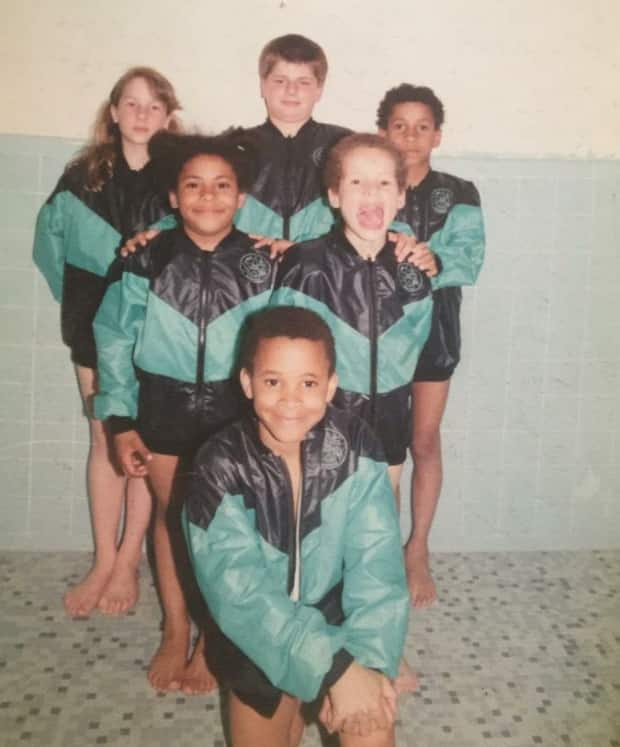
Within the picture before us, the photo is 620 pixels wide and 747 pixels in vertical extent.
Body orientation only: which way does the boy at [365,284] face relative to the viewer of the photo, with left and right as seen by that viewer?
facing the viewer

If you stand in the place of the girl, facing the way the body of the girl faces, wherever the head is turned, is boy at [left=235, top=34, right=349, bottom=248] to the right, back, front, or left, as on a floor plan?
left

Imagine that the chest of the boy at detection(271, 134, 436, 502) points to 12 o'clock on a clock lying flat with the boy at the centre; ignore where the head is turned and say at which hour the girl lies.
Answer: The girl is roughly at 4 o'clock from the boy.

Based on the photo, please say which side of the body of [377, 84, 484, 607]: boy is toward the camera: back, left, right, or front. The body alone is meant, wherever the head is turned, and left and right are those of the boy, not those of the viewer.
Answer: front

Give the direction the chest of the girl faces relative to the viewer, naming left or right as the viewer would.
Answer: facing the viewer

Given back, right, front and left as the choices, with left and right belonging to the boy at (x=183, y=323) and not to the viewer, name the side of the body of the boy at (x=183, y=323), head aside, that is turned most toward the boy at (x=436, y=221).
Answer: left

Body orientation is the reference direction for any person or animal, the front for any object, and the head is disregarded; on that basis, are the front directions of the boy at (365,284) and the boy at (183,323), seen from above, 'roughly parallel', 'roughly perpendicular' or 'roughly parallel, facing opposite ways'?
roughly parallel

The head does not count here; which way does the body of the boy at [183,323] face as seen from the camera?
toward the camera
